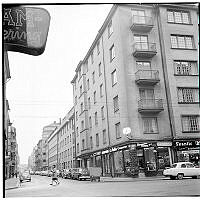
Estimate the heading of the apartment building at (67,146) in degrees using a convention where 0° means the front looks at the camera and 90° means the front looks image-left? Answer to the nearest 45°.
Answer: approximately 45°

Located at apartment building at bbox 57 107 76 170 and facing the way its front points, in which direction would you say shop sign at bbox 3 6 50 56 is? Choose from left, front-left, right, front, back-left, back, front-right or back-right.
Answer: front-left

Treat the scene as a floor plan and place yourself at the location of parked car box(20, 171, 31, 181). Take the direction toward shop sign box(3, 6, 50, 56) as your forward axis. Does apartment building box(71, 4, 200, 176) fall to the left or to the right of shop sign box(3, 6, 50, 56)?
left

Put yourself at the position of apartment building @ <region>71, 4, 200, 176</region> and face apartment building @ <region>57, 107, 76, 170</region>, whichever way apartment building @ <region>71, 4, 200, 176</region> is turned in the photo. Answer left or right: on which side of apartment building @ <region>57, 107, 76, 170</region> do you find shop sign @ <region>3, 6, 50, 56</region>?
left
